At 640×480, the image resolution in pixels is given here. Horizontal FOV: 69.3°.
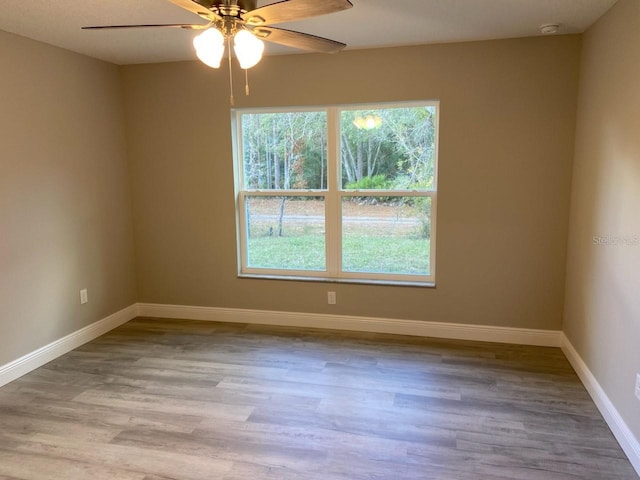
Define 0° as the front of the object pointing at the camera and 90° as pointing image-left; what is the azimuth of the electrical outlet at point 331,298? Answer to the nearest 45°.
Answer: approximately 0°

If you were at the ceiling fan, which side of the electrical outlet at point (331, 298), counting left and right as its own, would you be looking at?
front
